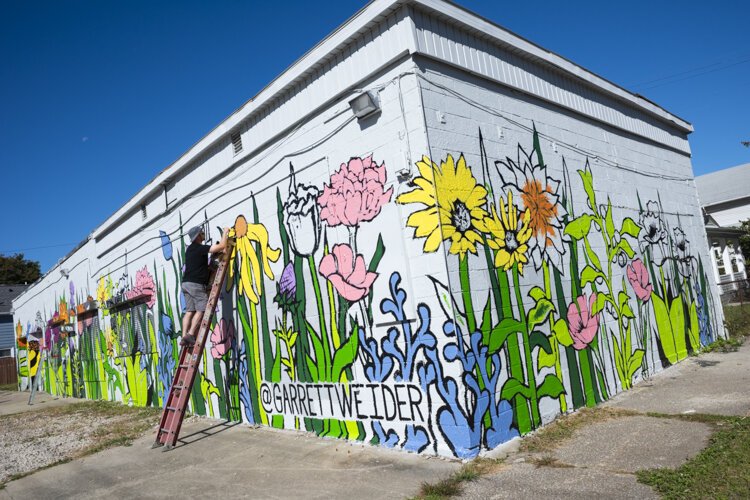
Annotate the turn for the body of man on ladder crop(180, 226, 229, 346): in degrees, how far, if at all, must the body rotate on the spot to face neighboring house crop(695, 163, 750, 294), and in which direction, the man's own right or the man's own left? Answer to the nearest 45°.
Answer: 0° — they already face it

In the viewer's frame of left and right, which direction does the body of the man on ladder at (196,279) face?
facing away from the viewer and to the right of the viewer

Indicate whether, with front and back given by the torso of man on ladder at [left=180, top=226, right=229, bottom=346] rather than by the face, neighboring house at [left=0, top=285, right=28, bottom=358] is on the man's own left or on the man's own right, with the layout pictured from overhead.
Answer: on the man's own left
